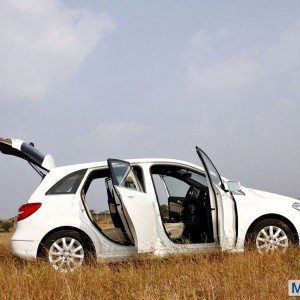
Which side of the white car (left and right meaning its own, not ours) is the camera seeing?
right
